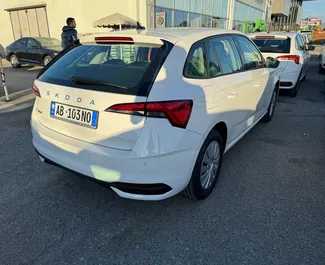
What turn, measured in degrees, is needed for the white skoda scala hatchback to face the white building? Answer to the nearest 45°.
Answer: approximately 45° to its left

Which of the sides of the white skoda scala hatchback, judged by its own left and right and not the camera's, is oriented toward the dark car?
left

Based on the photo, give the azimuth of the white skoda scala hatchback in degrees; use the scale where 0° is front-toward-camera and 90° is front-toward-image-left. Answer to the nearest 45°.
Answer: approximately 225°

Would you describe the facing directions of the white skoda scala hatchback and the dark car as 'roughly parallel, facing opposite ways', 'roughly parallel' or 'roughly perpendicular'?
roughly perpendicular
